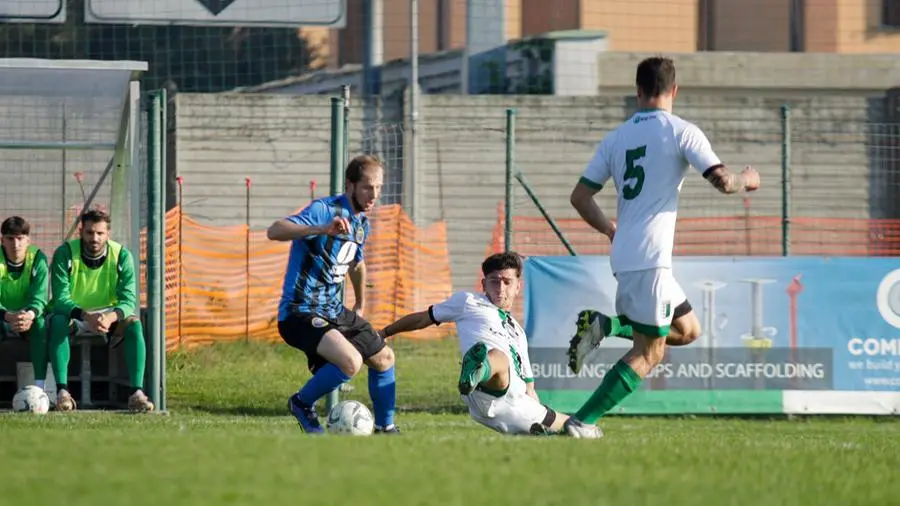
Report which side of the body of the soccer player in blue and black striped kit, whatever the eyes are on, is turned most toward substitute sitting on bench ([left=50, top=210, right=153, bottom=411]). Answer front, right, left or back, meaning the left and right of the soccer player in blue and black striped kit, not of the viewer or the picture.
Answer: back

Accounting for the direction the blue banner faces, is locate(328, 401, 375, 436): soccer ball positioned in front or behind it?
in front

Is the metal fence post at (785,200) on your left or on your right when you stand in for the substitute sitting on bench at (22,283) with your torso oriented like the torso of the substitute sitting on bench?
on your left

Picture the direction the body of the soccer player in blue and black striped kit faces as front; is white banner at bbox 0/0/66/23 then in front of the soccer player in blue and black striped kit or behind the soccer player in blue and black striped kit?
behind

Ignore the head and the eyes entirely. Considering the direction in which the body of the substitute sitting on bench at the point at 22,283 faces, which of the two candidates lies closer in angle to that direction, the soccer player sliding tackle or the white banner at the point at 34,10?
the soccer player sliding tackle

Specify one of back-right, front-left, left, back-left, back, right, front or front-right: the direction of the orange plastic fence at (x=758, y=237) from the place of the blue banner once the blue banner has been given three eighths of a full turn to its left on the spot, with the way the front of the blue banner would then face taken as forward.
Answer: front-left

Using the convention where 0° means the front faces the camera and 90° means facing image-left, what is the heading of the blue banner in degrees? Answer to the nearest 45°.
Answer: approximately 0°

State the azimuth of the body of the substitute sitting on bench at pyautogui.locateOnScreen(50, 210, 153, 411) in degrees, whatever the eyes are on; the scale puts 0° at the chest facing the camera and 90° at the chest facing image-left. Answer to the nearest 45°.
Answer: approximately 0°

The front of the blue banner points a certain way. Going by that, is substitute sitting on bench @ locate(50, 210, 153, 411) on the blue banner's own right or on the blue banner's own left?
on the blue banner's own right

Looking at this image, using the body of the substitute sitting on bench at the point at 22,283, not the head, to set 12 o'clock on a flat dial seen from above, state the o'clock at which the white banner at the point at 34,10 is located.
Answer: The white banner is roughly at 6 o'clock from the substitute sitting on bench.

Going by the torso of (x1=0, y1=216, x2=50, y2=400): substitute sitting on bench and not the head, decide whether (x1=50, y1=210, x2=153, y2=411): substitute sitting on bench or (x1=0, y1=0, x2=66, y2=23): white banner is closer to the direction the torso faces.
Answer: the substitute sitting on bench

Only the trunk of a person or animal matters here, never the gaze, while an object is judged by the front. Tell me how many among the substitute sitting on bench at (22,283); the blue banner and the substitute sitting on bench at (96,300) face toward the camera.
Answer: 3

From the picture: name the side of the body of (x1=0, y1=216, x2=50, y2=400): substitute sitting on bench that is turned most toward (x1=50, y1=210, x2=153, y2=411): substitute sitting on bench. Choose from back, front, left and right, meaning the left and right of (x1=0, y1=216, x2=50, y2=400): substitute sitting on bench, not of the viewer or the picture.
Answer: left

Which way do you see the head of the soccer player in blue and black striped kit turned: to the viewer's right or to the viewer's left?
to the viewer's right

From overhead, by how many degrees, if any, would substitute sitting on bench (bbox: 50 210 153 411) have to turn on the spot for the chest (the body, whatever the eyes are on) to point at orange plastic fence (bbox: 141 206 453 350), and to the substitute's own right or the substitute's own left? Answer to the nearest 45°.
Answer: approximately 180°

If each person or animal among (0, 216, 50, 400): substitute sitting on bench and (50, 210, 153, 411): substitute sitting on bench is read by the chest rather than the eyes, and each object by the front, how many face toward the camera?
2
